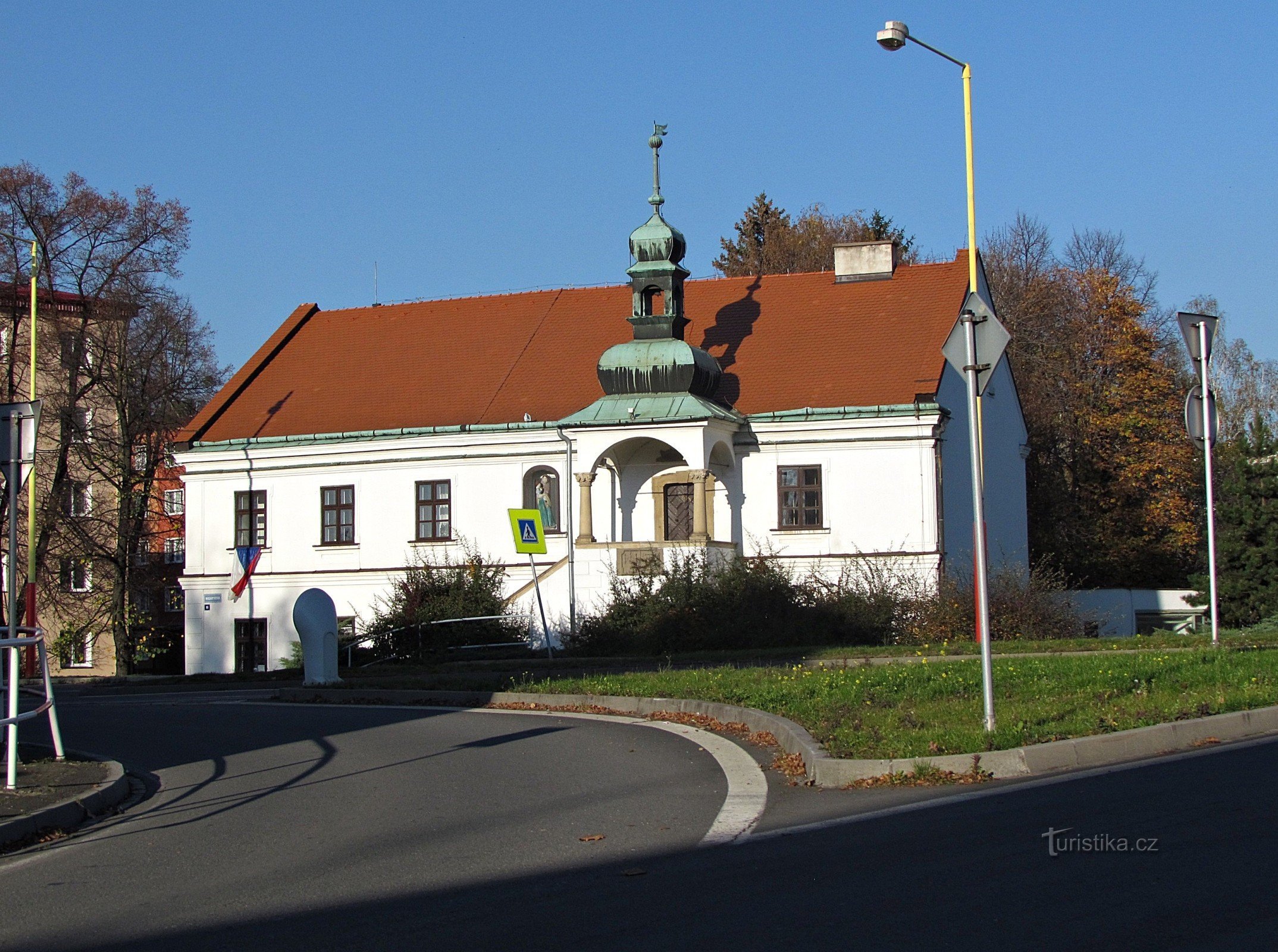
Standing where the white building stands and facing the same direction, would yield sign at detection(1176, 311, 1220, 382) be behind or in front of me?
in front

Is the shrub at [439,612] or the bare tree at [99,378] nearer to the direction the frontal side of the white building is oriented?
the shrub

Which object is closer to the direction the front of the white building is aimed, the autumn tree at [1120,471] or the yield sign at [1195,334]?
the yield sign

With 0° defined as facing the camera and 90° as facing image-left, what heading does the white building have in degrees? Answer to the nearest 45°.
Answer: approximately 0°

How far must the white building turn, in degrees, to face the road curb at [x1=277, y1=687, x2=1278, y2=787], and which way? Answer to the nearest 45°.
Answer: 0° — it already faces it

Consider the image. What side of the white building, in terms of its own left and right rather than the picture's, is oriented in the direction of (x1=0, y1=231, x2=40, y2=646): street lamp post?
front

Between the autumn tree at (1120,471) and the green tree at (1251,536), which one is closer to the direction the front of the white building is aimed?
the green tree

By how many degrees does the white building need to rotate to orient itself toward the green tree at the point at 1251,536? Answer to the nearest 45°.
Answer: approximately 90° to its left

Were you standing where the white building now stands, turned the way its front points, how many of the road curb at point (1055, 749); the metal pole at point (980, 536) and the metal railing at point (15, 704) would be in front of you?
3

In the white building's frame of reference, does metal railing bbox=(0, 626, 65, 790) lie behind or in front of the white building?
in front
